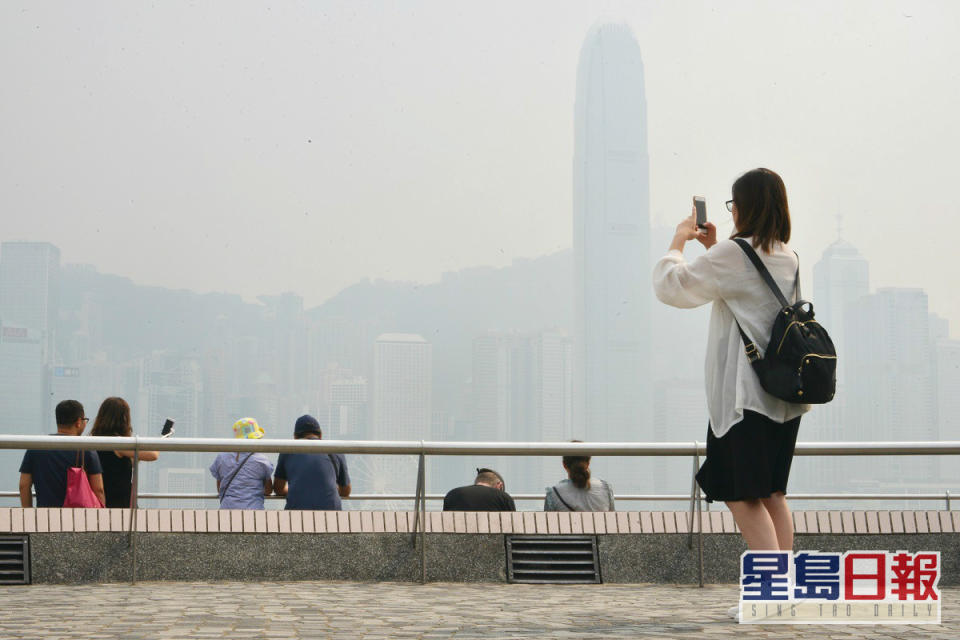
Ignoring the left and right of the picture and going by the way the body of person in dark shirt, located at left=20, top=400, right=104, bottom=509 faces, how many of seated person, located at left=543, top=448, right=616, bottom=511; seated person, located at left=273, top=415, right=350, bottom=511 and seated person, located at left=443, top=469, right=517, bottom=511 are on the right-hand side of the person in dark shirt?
3

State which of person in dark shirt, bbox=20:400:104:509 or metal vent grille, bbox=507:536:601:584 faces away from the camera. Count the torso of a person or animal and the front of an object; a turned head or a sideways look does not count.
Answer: the person in dark shirt

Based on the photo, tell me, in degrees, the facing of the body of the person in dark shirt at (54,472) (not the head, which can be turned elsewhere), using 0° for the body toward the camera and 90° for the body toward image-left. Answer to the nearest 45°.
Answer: approximately 180°

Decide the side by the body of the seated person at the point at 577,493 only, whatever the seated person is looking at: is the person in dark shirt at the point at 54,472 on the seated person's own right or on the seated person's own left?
on the seated person's own left

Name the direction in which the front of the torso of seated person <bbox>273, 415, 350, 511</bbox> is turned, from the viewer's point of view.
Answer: away from the camera

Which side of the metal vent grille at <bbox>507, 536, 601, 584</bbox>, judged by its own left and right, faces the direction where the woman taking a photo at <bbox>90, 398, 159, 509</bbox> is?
right

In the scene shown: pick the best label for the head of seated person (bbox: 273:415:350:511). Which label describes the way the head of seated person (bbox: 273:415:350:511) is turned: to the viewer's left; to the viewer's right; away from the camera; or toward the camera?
away from the camera

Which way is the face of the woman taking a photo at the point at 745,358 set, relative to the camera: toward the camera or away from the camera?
away from the camera

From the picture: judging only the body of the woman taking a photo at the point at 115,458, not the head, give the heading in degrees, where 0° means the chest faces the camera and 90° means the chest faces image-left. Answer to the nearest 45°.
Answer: approximately 180°

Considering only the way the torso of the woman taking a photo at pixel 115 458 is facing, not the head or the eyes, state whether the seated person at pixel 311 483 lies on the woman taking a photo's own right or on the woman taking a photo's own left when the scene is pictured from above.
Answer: on the woman taking a photo's own right

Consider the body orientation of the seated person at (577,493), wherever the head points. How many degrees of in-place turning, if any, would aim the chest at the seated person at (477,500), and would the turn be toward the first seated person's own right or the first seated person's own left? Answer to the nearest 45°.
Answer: approximately 135° to the first seated person's own left

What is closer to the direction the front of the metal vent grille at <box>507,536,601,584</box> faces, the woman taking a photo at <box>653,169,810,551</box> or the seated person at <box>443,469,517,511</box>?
the woman taking a photo

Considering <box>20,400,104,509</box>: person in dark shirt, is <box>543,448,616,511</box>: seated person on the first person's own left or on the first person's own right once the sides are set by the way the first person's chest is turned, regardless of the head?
on the first person's own right
